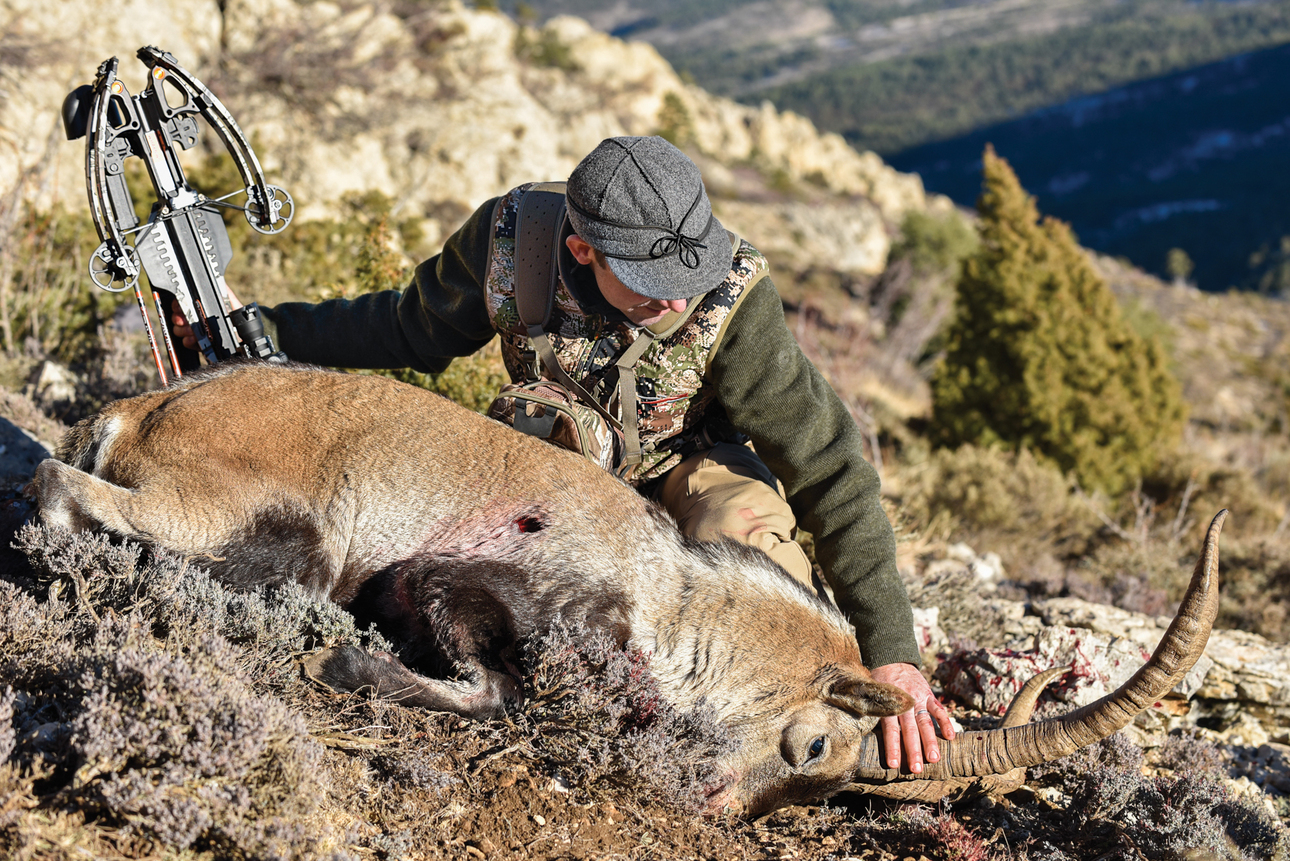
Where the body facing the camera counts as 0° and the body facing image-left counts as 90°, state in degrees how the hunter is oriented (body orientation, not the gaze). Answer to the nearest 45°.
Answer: approximately 0°

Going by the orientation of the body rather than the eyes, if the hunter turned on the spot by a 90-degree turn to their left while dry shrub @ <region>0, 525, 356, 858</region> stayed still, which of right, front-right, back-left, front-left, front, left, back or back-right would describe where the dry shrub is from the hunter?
back-right

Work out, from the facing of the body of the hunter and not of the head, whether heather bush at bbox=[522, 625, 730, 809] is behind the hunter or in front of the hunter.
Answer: in front
